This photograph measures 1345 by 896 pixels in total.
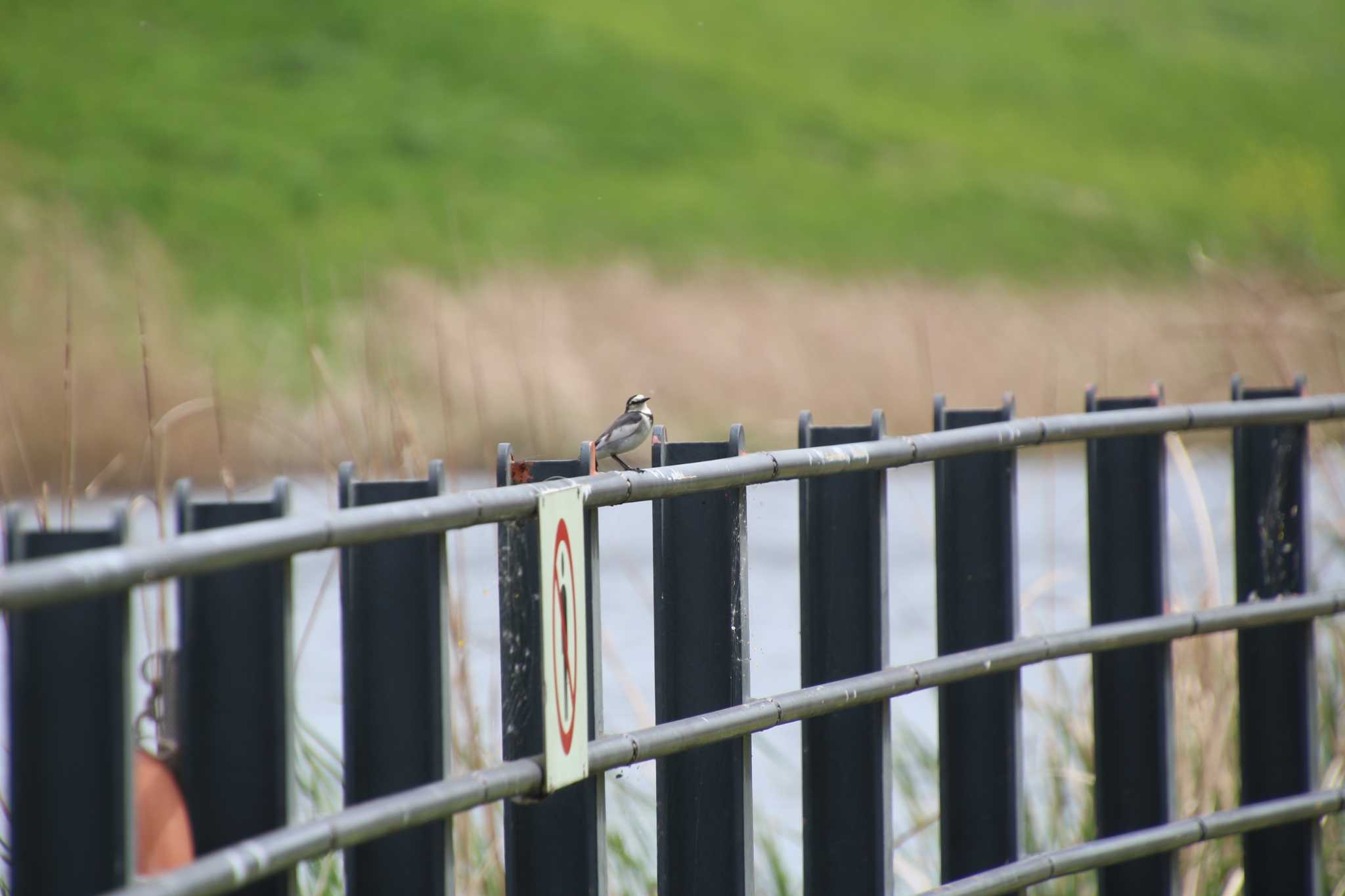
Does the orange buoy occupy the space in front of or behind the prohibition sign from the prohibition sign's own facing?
behind

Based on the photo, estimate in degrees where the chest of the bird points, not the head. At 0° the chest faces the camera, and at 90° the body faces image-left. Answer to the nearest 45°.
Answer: approximately 270°

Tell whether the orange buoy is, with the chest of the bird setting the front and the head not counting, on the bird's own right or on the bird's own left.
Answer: on the bird's own right

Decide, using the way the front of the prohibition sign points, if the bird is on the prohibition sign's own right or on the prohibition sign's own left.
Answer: on the prohibition sign's own left

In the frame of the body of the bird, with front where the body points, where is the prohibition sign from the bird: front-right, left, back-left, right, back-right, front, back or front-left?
right
